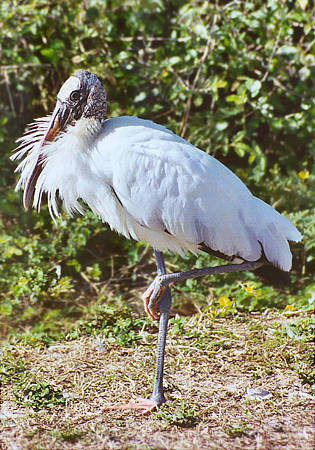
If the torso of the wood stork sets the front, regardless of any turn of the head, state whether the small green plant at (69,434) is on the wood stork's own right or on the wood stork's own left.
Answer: on the wood stork's own left

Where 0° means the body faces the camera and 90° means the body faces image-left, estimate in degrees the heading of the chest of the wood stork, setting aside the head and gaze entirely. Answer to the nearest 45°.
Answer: approximately 90°

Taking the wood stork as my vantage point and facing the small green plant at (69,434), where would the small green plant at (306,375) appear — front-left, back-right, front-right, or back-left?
back-left
